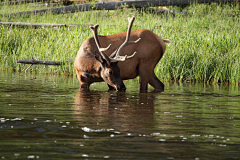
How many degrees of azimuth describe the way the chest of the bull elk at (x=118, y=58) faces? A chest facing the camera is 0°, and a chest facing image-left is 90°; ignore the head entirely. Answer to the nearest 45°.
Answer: approximately 90°

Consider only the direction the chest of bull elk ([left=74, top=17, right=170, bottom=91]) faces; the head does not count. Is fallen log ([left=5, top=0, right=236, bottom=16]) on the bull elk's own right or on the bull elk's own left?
on the bull elk's own right
